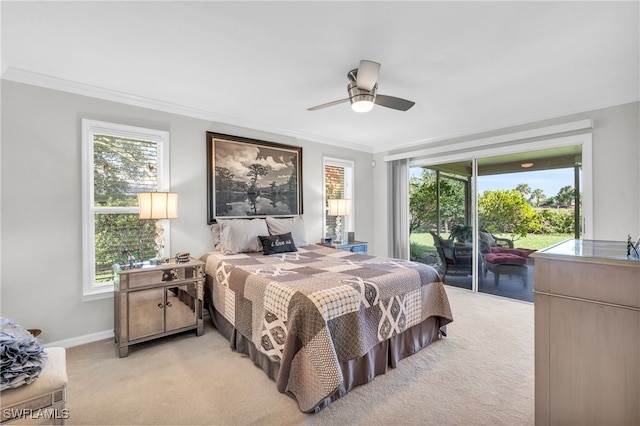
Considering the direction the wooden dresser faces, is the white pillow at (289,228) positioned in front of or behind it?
in front

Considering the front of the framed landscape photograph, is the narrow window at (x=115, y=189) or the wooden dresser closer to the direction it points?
the wooden dresser

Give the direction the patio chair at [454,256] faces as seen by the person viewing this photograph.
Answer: facing to the right of the viewer

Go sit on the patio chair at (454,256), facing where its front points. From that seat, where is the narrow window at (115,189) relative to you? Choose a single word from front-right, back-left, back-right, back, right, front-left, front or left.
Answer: back-right

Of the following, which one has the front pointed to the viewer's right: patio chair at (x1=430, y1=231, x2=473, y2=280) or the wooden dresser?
the patio chair

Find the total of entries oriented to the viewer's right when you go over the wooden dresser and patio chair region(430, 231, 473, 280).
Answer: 1

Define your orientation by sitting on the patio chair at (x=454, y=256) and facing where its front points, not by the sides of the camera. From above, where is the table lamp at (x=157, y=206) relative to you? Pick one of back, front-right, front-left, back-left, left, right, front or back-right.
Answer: back-right

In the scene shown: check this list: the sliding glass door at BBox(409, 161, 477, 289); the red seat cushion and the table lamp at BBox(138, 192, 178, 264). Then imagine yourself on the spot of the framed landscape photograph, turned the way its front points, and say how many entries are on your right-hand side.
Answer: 1

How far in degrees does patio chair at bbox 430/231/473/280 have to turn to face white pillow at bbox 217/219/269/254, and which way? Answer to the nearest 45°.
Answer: approximately 135° to its right

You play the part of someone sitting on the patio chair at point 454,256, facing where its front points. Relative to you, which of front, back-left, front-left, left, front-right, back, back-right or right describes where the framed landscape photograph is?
back-right

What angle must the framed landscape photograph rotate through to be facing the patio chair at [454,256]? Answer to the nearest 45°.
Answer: approximately 45° to its left
